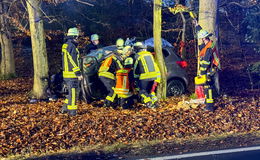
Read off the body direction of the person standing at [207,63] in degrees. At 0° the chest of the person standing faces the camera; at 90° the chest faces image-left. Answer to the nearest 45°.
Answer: approximately 90°

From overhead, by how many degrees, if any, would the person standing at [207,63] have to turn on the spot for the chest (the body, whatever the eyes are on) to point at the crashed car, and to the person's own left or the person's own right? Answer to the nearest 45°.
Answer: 0° — they already face it

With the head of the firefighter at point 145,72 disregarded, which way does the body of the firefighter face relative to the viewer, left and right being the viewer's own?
facing away from the viewer and to the left of the viewer

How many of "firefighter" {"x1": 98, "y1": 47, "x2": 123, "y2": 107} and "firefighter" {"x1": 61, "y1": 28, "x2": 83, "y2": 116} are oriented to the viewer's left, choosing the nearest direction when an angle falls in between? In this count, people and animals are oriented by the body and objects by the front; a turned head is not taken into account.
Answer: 0

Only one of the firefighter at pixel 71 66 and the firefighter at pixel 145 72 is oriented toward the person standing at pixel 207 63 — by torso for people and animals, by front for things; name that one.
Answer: the firefighter at pixel 71 66

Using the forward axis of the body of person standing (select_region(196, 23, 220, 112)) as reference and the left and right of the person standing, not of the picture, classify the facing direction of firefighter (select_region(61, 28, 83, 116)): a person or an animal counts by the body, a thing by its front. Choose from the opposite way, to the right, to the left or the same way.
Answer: the opposite way

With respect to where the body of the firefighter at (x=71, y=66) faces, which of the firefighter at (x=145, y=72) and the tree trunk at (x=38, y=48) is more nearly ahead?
the firefighter

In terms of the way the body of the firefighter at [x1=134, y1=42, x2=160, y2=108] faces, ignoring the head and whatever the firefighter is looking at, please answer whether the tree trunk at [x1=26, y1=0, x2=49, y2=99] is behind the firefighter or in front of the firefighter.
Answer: in front

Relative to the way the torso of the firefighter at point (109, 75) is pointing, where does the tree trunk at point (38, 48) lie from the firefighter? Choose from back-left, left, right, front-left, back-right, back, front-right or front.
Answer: back-left

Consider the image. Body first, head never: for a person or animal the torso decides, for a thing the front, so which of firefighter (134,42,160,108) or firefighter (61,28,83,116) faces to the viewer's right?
firefighter (61,28,83,116)

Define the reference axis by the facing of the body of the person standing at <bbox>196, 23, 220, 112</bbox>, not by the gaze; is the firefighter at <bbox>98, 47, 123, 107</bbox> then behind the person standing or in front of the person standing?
in front

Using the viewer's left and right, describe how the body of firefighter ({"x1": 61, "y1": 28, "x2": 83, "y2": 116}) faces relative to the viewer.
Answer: facing to the right of the viewer
